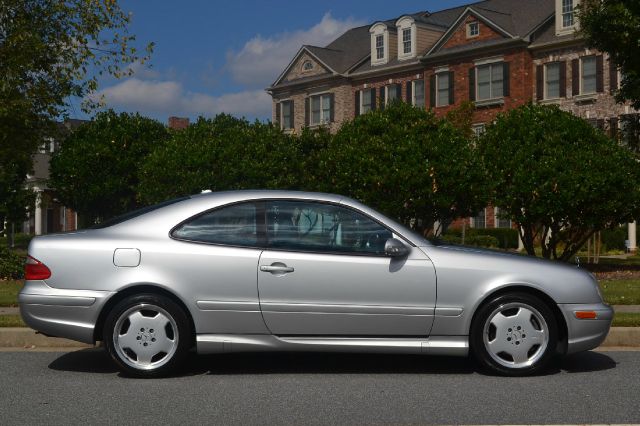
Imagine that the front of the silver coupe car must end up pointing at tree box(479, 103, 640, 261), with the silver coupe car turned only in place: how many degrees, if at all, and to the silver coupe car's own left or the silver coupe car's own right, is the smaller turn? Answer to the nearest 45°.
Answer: approximately 45° to the silver coupe car's own left

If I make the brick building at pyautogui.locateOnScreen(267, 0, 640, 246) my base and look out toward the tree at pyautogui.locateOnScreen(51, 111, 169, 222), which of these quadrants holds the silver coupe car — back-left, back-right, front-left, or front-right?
front-left

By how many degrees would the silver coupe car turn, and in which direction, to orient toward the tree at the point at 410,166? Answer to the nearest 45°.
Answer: approximately 90° to its left

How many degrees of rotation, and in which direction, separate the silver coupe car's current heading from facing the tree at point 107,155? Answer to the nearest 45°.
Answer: approximately 90° to its left

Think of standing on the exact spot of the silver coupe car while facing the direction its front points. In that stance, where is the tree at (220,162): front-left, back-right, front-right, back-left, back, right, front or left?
left

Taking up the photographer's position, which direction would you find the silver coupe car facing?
facing to the right of the viewer

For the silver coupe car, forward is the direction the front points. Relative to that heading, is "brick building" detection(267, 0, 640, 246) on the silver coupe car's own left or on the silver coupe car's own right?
on the silver coupe car's own left

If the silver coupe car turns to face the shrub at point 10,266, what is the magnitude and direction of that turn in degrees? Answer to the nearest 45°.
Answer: approximately 135° to its left
